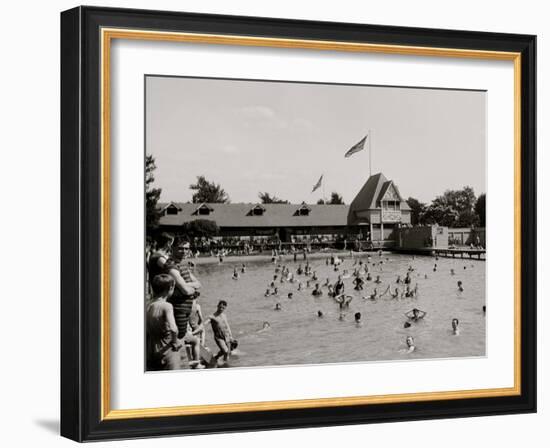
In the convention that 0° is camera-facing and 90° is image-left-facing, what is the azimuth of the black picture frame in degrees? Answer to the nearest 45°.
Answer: approximately 315°
